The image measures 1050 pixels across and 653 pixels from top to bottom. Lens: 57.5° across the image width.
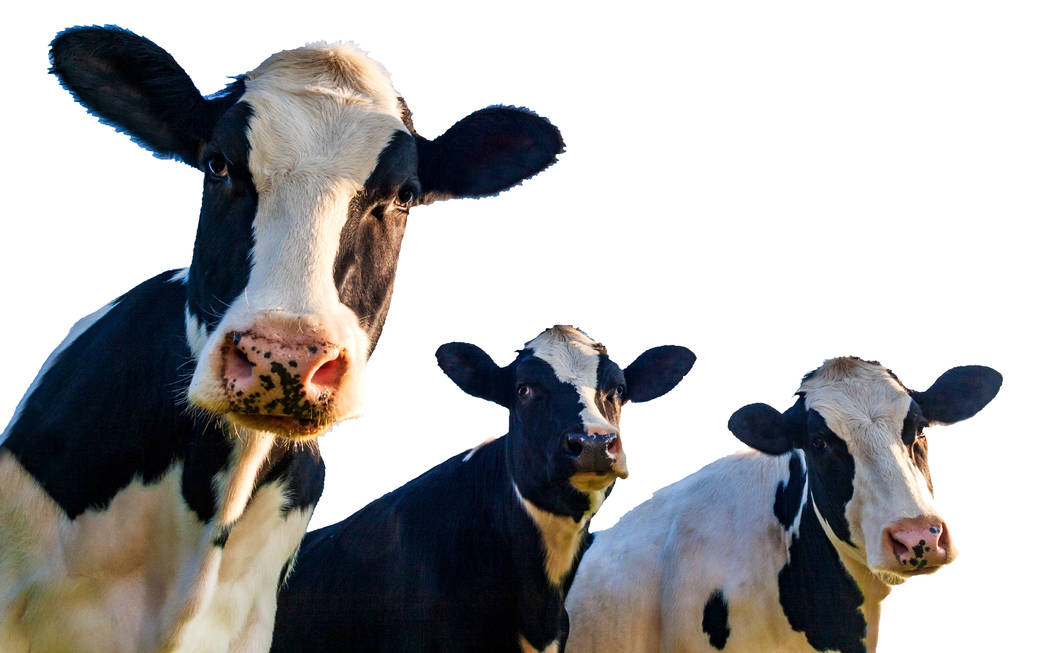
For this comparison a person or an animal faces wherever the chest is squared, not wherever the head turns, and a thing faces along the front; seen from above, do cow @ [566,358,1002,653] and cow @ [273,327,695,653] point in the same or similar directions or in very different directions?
same or similar directions

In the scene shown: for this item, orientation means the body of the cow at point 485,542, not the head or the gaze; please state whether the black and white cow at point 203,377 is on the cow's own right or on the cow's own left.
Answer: on the cow's own right

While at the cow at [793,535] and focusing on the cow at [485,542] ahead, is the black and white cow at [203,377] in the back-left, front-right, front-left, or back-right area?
front-left

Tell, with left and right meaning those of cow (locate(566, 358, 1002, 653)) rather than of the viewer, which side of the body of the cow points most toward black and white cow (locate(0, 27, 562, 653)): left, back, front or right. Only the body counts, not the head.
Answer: right

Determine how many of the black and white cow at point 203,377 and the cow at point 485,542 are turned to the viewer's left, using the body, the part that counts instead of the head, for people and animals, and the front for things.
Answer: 0

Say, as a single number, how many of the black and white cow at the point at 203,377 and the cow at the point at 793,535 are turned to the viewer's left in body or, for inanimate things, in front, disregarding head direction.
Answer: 0

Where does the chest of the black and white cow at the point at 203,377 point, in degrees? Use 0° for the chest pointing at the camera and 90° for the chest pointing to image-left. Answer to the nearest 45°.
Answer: approximately 315°

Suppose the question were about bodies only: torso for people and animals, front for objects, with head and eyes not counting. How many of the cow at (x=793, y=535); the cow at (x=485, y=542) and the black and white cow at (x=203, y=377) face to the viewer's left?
0

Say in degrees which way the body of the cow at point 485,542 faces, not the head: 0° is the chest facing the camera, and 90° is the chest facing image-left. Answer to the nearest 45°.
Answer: approximately 315°

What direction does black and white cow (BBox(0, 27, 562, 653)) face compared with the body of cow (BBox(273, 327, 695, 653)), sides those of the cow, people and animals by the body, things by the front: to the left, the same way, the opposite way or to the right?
the same way

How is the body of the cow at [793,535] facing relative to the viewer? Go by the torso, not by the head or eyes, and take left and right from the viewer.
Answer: facing the viewer and to the right of the viewer
